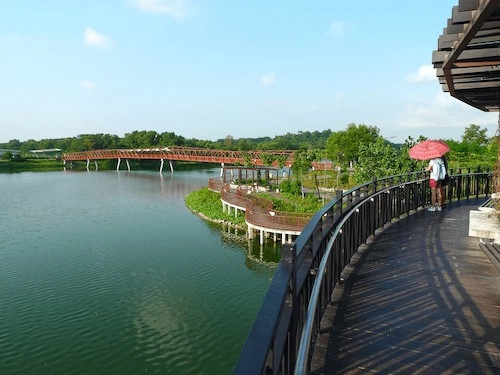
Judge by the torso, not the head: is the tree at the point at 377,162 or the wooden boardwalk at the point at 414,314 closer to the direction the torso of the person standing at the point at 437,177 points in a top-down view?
the tree

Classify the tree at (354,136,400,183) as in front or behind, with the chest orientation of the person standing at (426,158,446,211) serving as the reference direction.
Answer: in front

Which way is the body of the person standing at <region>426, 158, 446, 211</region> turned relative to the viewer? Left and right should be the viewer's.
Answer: facing away from the viewer and to the left of the viewer
